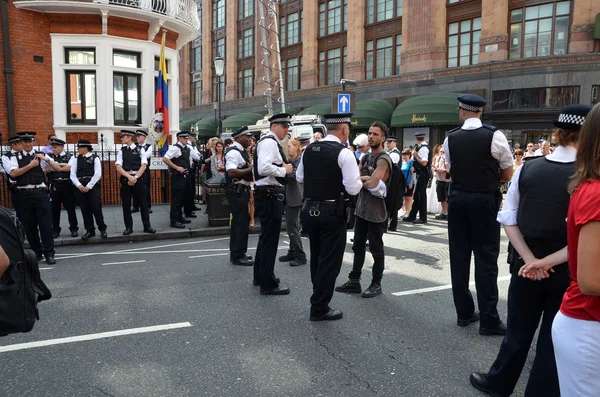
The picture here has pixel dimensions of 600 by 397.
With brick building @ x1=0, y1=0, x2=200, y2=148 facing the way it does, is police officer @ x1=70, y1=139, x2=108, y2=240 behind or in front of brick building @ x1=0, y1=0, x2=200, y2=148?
in front

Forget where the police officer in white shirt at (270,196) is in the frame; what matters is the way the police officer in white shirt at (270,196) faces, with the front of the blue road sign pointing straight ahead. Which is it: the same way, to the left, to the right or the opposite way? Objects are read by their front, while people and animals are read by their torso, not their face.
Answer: to the left

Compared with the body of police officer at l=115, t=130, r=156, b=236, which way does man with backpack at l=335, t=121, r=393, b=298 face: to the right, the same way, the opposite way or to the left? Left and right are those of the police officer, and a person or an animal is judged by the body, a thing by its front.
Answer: to the right

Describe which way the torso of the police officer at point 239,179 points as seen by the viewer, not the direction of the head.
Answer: to the viewer's right

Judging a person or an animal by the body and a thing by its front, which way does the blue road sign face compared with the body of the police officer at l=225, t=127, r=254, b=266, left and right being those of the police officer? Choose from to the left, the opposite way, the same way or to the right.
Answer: to the right

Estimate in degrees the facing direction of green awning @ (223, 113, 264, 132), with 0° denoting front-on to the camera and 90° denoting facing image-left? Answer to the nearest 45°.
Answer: approximately 45°

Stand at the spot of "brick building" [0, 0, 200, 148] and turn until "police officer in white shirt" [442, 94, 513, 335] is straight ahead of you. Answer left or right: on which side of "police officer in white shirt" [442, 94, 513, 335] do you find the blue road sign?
left

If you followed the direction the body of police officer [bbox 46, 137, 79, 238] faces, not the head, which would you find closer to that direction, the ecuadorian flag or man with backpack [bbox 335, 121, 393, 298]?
the man with backpack

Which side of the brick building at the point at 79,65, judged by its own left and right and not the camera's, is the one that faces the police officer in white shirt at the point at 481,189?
front

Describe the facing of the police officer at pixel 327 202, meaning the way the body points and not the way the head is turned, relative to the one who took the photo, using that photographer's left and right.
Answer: facing away from the viewer and to the right of the viewer

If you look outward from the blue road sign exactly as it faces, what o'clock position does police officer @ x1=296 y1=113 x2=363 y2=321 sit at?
The police officer is roughly at 12 o'clock from the blue road sign.

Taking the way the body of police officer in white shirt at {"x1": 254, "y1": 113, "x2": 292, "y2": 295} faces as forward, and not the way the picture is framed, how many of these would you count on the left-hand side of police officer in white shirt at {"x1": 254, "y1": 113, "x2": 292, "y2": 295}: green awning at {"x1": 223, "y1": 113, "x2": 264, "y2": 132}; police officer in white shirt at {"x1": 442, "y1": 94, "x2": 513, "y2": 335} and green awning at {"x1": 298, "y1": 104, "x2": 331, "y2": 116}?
2
